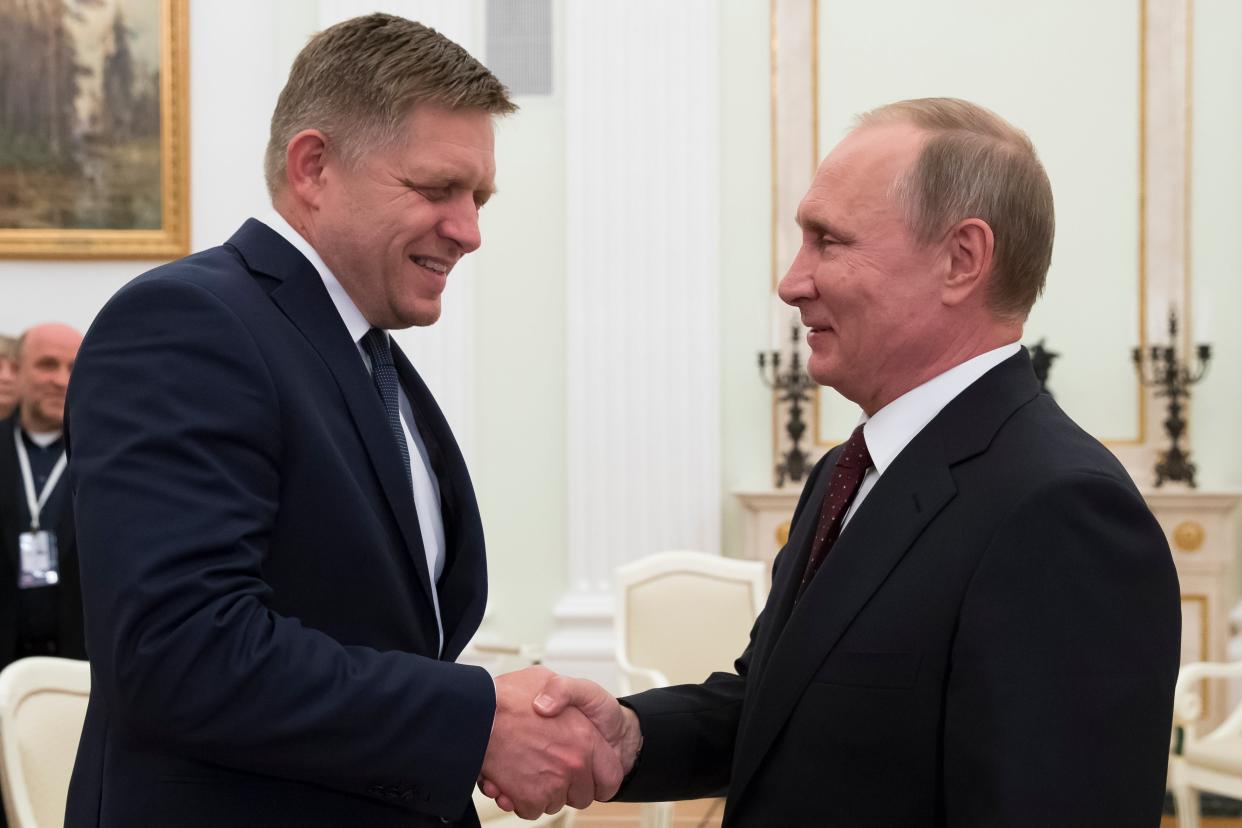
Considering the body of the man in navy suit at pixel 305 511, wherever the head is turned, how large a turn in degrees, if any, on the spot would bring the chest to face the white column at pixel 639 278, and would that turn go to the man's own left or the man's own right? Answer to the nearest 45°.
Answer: approximately 135° to the man's own left

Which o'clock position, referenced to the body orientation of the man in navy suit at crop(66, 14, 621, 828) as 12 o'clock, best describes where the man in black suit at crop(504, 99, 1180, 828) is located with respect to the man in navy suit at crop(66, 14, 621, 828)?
the man in black suit at crop(504, 99, 1180, 828) is roughly at 11 o'clock from the man in navy suit at crop(66, 14, 621, 828).

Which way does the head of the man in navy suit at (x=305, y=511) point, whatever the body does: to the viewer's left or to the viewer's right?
to the viewer's right

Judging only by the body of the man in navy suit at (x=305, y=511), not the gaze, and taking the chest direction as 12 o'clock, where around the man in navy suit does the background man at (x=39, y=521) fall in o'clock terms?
The background man is roughly at 7 o'clock from the man in navy suit.

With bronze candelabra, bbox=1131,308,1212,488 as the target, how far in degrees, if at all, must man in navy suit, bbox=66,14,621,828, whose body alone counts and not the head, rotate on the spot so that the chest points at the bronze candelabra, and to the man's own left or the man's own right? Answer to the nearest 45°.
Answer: approximately 90° to the man's own left

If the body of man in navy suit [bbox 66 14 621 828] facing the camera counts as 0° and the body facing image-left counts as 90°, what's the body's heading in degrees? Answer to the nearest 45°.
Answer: approximately 315°

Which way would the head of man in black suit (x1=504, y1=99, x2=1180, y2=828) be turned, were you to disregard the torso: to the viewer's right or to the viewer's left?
to the viewer's left

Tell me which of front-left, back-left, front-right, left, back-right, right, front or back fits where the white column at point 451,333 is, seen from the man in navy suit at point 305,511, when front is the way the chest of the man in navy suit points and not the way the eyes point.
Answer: back-left

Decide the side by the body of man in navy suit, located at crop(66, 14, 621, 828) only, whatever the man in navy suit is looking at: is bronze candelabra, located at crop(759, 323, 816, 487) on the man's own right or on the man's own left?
on the man's own left
